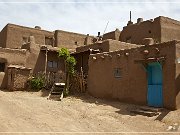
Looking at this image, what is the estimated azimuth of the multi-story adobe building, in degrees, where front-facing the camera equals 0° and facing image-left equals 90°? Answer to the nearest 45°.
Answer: approximately 45°

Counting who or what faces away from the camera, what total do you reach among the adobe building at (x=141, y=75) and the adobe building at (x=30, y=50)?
0

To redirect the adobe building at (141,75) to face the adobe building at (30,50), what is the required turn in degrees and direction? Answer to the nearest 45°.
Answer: approximately 90° to its right

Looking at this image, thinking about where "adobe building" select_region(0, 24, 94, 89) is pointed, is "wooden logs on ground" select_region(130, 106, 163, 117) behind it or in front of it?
in front
